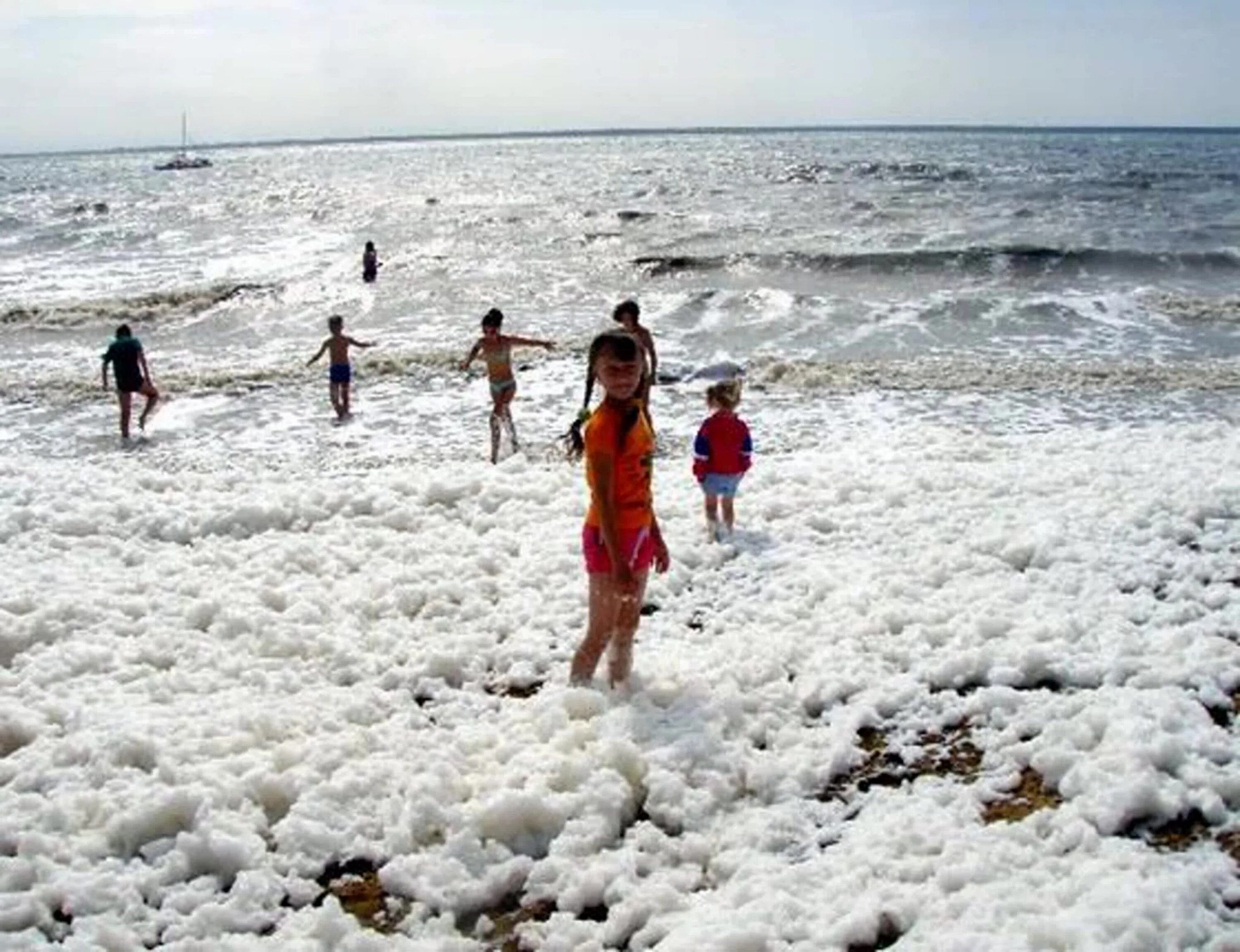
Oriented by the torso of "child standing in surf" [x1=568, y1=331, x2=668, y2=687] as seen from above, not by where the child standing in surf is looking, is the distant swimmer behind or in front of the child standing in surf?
behind

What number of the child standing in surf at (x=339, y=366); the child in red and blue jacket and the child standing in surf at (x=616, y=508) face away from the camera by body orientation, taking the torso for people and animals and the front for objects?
2

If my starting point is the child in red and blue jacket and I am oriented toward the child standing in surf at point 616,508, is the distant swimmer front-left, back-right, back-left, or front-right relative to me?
back-right

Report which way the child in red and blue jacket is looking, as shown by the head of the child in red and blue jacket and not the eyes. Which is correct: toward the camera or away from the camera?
away from the camera

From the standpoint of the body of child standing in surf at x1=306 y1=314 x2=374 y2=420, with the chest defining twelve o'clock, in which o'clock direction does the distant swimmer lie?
The distant swimmer is roughly at 12 o'clock from the child standing in surf.

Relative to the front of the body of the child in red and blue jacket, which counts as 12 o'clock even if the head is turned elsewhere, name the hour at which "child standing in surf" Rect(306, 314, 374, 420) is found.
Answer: The child standing in surf is roughly at 11 o'clock from the child in red and blue jacket.

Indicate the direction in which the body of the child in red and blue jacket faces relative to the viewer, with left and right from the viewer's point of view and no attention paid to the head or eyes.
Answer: facing away from the viewer

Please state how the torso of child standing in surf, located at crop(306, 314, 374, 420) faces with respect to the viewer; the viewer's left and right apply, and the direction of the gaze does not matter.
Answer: facing away from the viewer

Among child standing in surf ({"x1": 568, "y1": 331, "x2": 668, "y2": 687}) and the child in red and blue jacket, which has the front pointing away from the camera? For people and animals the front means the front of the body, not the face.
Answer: the child in red and blue jacket

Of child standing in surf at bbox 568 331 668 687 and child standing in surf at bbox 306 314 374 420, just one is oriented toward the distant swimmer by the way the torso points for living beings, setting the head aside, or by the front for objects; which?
child standing in surf at bbox 306 314 374 420

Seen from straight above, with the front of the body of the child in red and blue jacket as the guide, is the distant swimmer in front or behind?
in front

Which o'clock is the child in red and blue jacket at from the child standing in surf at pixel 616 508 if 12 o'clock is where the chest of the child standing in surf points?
The child in red and blue jacket is roughly at 8 o'clock from the child standing in surf.
